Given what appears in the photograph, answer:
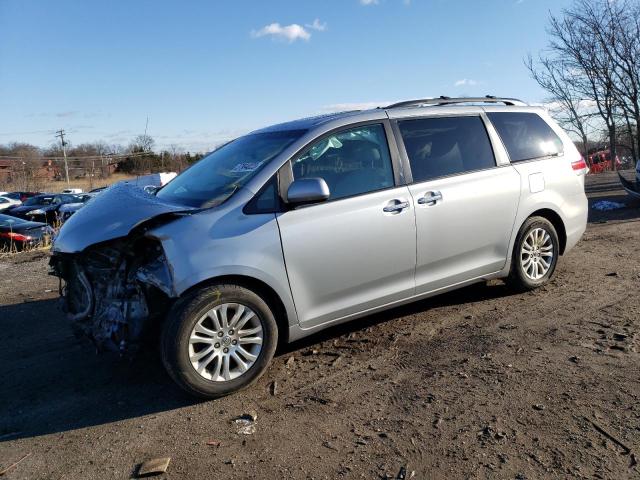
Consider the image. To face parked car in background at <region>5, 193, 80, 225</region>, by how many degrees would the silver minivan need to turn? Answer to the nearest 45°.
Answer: approximately 90° to its right

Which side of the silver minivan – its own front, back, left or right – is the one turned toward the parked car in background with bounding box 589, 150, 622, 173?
back

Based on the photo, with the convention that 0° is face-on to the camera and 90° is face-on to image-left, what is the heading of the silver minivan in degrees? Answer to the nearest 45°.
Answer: approximately 45°
